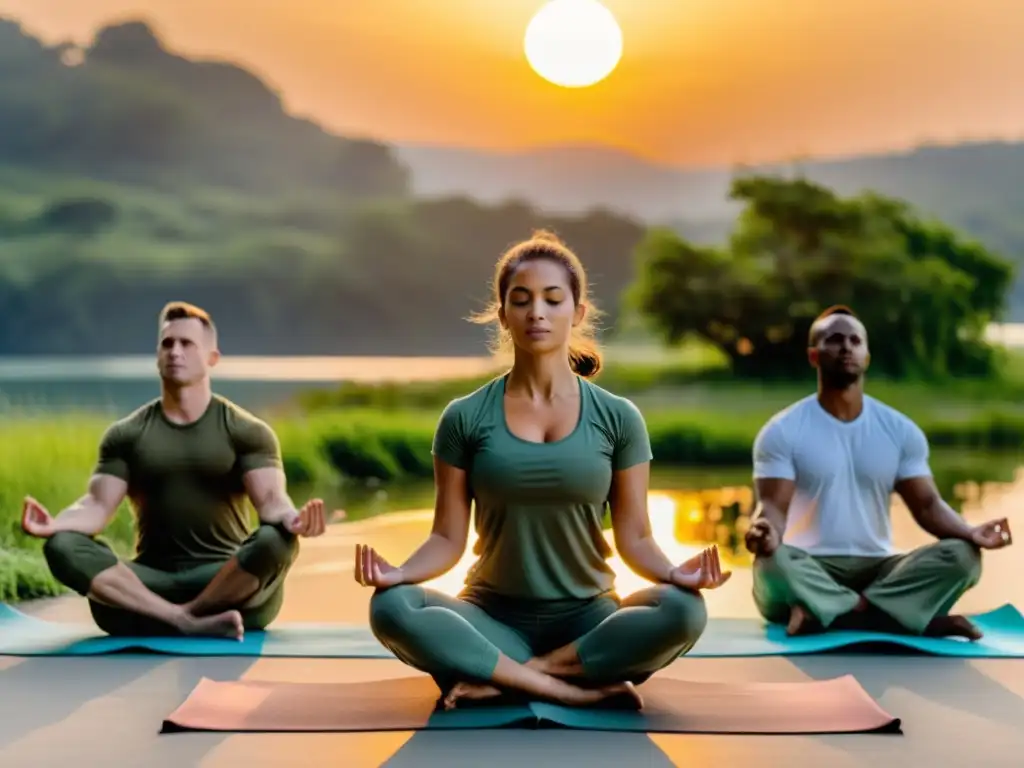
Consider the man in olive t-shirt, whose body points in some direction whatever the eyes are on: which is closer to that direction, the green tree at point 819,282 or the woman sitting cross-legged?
the woman sitting cross-legged

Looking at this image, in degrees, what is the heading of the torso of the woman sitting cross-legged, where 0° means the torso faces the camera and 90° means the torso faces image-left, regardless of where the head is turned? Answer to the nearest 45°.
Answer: approximately 0°

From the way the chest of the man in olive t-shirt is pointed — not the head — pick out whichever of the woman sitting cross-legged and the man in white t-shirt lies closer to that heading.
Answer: the woman sitting cross-legged

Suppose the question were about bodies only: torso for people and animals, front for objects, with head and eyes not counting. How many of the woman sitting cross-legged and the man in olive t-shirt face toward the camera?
2

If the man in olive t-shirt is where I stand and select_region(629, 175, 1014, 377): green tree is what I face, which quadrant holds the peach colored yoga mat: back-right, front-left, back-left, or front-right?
back-right

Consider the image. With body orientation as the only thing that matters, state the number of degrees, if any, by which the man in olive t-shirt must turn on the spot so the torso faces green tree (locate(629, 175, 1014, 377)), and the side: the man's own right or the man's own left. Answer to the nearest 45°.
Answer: approximately 135° to the man's own left

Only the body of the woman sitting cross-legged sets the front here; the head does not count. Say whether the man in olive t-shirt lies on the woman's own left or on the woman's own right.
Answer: on the woman's own right

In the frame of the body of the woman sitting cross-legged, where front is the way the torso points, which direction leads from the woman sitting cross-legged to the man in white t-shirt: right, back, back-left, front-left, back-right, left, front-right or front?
back-left

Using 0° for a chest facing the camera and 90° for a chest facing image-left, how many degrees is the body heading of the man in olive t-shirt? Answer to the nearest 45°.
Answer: approximately 0°

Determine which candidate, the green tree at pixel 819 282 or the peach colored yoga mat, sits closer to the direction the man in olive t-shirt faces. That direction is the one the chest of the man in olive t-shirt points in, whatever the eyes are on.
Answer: the peach colored yoga mat

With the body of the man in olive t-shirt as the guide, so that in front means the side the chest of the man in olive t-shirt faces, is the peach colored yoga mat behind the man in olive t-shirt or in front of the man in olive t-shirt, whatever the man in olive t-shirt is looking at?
in front
